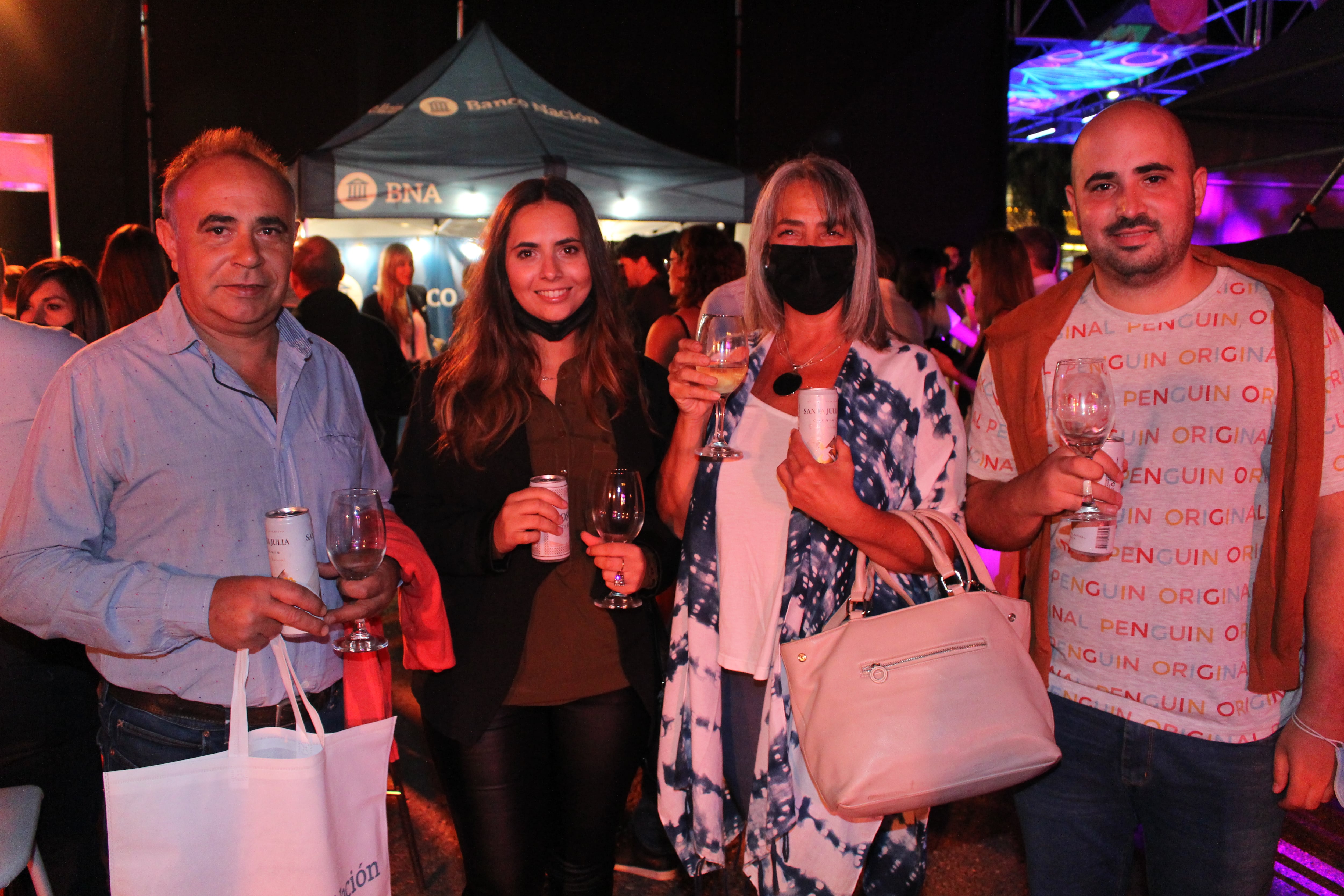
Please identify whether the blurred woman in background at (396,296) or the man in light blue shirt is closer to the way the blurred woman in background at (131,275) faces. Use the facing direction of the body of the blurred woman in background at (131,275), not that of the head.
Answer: the blurred woman in background

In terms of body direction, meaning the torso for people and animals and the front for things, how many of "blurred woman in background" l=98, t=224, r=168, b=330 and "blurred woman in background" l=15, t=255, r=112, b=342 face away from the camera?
1

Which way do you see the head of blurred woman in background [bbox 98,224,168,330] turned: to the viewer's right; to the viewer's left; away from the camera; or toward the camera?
away from the camera

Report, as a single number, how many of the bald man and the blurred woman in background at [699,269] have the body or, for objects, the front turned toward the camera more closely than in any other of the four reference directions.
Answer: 1

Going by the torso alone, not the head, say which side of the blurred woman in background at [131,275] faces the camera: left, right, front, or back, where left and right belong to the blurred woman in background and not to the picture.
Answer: back

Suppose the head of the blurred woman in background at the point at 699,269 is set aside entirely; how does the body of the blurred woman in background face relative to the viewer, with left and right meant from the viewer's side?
facing away from the viewer and to the left of the viewer

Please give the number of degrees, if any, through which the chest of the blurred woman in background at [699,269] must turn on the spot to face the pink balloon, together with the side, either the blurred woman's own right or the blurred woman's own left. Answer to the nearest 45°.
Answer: approximately 90° to the blurred woman's own right

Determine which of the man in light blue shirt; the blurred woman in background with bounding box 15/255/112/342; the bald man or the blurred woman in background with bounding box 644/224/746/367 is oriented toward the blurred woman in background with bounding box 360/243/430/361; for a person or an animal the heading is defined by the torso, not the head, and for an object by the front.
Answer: the blurred woman in background with bounding box 644/224/746/367

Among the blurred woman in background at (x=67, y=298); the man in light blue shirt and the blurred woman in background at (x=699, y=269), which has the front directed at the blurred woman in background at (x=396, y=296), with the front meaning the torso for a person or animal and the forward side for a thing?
the blurred woman in background at (x=699, y=269)

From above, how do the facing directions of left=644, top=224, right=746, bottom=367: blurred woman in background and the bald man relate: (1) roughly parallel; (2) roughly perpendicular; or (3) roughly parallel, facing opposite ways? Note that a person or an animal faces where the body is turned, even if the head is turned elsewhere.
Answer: roughly perpendicular

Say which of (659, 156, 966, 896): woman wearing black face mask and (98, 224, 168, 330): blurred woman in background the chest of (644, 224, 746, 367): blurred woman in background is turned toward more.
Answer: the blurred woman in background
